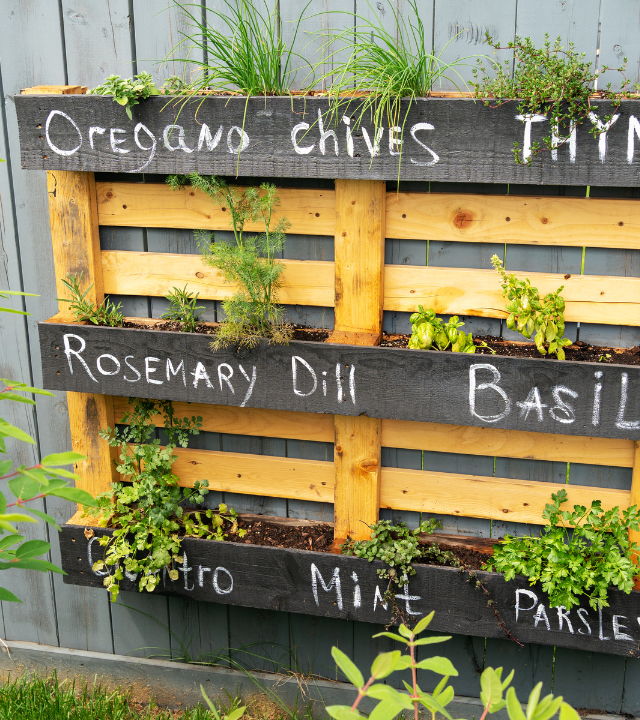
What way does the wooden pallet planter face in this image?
toward the camera
